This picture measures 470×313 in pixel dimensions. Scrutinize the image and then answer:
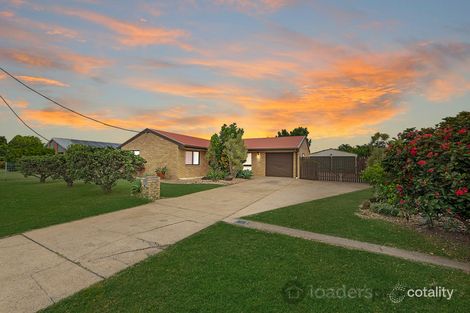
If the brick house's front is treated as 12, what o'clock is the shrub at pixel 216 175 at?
The shrub is roughly at 11 o'clock from the brick house.

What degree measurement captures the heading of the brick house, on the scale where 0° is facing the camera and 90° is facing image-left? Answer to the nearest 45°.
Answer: approximately 0°

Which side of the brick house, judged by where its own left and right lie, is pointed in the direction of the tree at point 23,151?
right

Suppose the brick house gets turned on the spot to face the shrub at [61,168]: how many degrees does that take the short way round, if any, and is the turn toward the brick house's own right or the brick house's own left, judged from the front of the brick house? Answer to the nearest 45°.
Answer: approximately 45° to the brick house's own right
